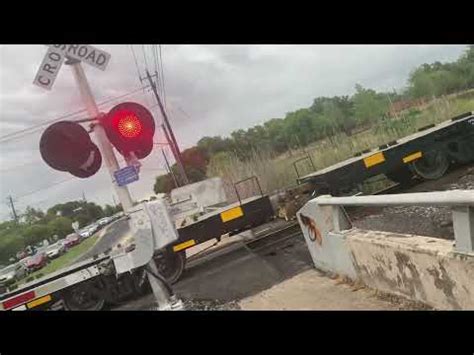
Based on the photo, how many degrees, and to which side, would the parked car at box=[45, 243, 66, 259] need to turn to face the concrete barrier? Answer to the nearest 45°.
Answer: approximately 45° to its left

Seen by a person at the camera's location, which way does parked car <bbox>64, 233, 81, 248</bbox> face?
facing the viewer and to the left of the viewer

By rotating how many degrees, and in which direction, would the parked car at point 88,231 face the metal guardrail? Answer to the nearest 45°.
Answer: approximately 45° to its left

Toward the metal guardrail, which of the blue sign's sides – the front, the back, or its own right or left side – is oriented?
left

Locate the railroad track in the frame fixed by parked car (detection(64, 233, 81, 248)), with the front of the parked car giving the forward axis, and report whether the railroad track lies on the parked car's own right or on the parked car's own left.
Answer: on the parked car's own left

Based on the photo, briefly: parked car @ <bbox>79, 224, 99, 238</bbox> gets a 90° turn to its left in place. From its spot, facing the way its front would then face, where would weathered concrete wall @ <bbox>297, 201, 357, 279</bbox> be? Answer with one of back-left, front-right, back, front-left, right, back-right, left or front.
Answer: front-right
